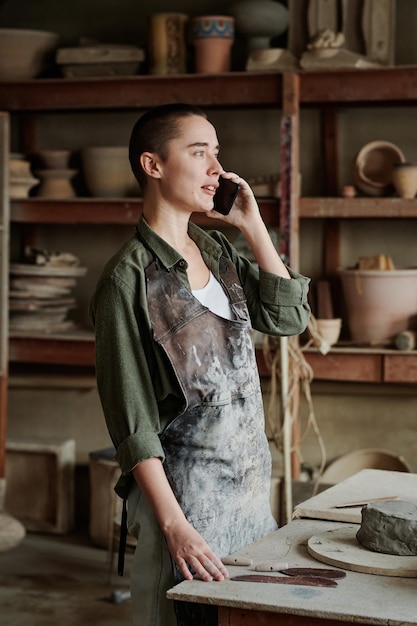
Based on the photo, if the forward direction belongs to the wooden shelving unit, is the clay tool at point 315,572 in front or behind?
in front

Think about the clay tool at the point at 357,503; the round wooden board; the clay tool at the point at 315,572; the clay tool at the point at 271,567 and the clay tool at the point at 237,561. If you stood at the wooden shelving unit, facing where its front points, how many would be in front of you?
5

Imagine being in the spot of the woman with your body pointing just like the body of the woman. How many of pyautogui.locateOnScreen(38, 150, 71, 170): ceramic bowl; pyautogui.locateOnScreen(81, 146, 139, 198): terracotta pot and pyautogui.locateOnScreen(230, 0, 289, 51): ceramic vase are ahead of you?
0

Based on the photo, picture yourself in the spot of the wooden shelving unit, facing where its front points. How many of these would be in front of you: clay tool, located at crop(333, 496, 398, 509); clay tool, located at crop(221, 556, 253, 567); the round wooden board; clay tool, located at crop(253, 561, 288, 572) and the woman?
5

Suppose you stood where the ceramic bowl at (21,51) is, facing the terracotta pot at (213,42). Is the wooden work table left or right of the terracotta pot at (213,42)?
right

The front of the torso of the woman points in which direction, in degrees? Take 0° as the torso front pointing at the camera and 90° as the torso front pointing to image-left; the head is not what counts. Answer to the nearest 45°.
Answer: approximately 315°

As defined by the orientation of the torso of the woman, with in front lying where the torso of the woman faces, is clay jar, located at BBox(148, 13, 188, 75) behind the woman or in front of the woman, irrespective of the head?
behind

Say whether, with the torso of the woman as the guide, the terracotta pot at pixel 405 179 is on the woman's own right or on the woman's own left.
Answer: on the woman's own left

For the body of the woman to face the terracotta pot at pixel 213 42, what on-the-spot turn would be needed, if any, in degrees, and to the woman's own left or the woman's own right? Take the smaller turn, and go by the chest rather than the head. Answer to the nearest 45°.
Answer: approximately 135° to the woman's own left

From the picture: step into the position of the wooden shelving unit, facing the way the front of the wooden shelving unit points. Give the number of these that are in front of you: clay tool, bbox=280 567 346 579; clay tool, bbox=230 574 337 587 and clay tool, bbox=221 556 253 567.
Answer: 3

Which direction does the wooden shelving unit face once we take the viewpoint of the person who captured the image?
facing the viewer

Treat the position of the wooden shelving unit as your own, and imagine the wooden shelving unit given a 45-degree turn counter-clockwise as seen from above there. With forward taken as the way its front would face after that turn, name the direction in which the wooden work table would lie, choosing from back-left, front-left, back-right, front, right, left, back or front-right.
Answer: front-right

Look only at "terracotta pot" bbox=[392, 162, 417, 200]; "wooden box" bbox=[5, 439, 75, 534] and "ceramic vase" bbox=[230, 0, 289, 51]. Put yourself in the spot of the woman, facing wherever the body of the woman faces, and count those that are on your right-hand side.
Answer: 0

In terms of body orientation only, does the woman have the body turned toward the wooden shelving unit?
no
